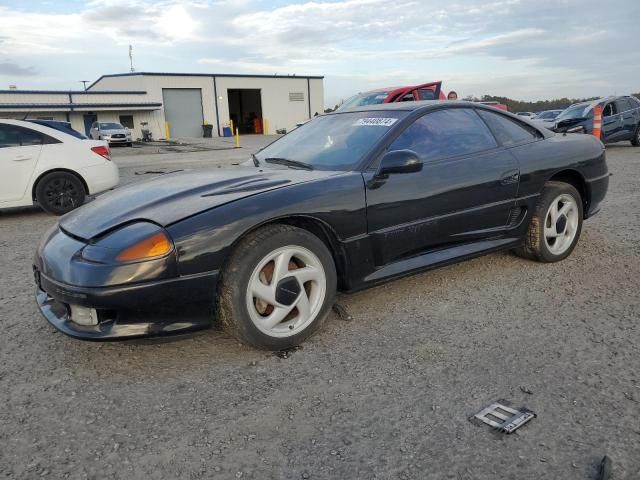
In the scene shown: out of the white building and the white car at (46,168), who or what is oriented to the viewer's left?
the white car

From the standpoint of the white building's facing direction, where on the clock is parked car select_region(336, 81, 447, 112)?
The parked car is roughly at 12 o'clock from the white building.

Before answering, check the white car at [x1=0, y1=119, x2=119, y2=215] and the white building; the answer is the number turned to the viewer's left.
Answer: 1

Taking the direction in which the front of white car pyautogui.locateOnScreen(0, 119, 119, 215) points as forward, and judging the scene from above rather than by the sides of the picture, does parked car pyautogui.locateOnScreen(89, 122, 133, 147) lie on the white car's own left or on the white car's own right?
on the white car's own right

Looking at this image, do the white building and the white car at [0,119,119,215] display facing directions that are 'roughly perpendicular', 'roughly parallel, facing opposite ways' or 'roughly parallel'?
roughly perpendicular

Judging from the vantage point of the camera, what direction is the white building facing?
facing the viewer

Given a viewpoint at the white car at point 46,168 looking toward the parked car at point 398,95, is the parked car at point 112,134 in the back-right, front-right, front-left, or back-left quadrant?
front-left

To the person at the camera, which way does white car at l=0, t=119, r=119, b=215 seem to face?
facing to the left of the viewer

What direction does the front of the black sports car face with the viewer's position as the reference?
facing the viewer and to the left of the viewer

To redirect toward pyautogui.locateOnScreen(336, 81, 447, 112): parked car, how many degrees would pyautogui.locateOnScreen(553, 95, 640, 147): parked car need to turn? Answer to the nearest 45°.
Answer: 0° — it already faces it

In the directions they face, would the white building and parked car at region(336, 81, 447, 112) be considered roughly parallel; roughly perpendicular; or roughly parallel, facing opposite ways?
roughly perpendicular

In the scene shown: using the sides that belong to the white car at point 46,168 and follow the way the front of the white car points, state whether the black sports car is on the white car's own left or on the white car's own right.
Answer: on the white car's own left

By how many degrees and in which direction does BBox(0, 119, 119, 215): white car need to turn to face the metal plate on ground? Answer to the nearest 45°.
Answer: approximately 90° to its left

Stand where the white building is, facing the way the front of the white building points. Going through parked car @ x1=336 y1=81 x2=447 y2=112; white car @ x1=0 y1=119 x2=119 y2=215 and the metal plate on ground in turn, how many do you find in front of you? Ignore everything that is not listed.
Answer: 3

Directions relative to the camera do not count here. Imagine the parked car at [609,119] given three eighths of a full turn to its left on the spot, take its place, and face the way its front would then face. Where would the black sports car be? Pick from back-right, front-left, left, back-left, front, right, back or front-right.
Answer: right
